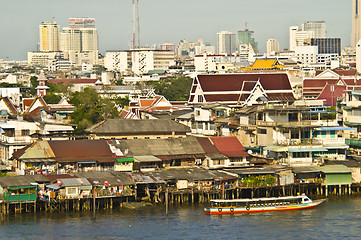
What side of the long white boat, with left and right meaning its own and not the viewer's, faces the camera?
right

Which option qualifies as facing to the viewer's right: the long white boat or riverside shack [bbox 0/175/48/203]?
the long white boat

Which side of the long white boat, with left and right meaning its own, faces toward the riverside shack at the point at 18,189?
back

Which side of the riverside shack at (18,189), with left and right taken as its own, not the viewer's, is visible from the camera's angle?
front

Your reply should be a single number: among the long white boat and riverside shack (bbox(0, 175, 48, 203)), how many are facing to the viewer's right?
1

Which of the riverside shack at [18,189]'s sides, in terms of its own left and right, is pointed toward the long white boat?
left
